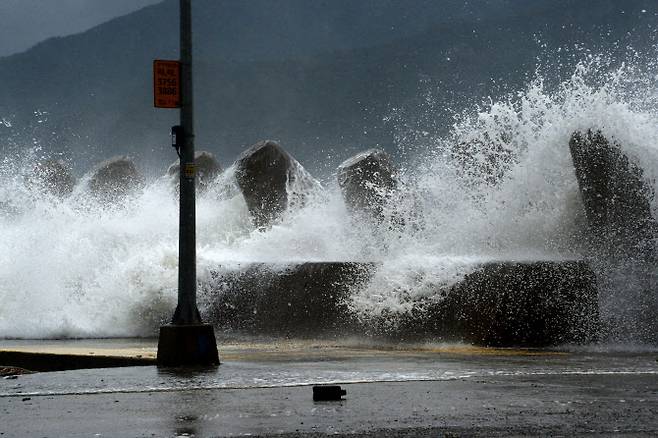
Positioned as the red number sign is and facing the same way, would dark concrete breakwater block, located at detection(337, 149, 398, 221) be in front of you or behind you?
behind

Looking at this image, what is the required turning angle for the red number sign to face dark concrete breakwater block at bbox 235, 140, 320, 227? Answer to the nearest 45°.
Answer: approximately 180°

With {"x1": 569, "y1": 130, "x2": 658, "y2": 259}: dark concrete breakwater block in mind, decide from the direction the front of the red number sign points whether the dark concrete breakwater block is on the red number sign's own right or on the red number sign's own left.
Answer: on the red number sign's own left

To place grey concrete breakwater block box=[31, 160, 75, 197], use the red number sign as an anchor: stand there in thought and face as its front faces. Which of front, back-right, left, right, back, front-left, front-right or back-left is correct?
back

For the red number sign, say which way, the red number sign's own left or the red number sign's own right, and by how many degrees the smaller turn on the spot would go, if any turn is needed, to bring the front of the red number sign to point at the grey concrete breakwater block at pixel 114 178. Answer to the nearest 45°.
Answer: approximately 180°

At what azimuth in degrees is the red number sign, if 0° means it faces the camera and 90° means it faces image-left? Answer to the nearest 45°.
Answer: approximately 0°

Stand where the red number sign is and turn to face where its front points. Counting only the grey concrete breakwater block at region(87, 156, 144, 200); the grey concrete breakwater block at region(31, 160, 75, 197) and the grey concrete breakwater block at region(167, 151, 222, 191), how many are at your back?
3

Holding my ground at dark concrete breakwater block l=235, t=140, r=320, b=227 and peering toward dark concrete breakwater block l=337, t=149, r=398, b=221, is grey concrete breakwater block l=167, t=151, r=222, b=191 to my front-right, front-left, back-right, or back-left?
back-left

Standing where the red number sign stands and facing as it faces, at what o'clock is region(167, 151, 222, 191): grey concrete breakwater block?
The grey concrete breakwater block is roughly at 6 o'clock from the red number sign.
